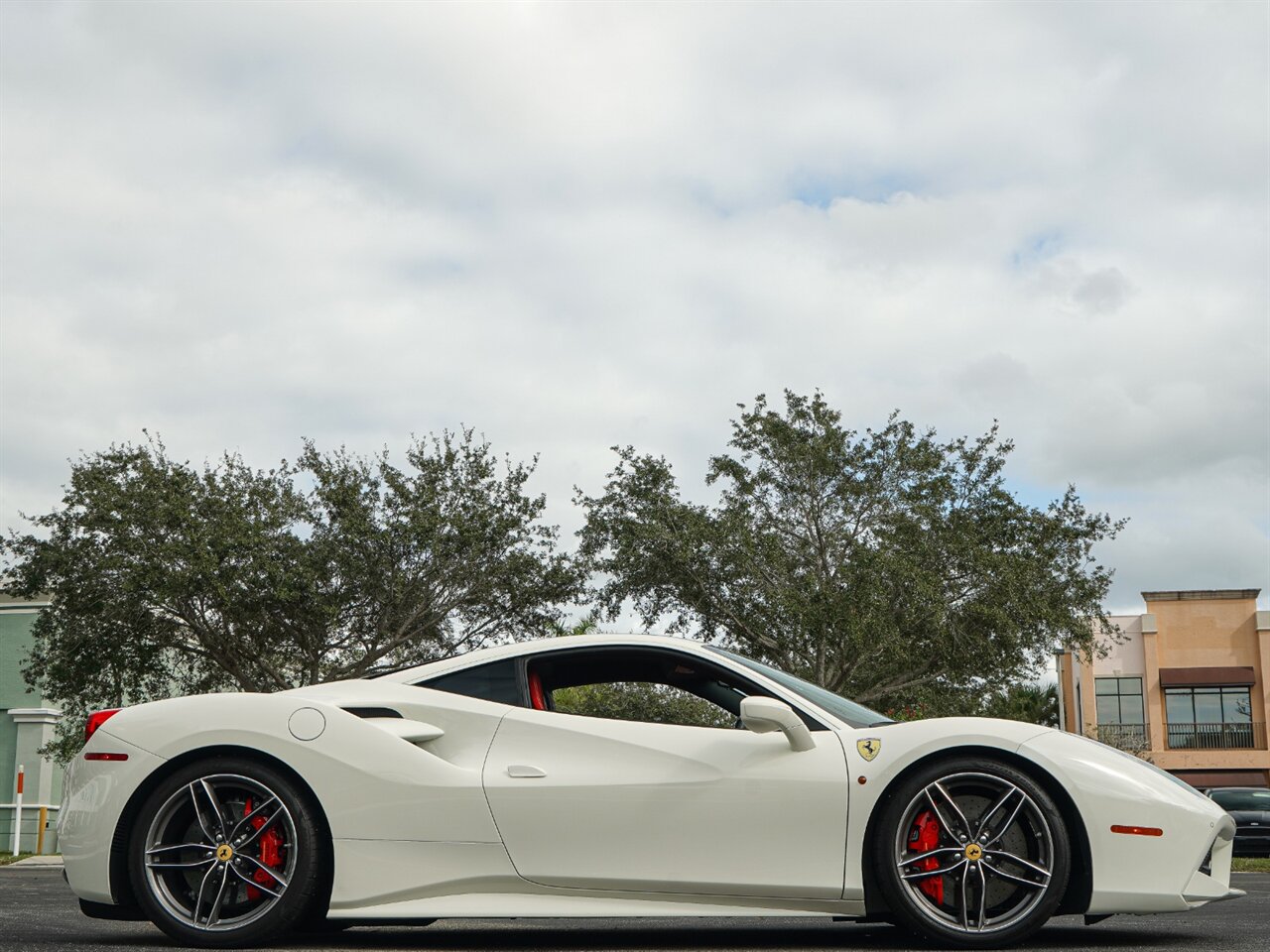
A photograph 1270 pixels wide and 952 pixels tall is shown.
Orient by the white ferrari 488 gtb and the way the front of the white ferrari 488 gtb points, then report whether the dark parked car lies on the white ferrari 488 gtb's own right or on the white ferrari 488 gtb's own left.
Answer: on the white ferrari 488 gtb's own left

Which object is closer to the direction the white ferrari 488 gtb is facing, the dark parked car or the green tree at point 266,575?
the dark parked car

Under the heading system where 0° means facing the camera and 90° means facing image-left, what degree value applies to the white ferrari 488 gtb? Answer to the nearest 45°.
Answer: approximately 270°

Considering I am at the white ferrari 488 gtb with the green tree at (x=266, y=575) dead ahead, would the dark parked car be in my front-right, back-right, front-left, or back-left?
front-right

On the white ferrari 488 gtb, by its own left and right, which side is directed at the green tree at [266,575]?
left

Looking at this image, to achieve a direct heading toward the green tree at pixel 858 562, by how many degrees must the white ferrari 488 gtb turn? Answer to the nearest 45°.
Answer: approximately 90° to its left
